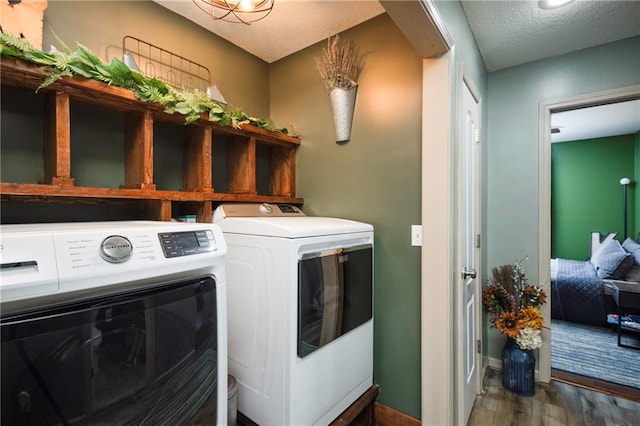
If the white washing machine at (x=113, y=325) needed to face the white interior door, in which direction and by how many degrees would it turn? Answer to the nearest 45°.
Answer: approximately 45° to its left

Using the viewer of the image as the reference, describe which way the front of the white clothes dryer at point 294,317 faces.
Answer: facing the viewer and to the right of the viewer

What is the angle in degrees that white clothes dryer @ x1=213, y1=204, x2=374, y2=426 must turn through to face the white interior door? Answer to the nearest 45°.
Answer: approximately 45° to its left

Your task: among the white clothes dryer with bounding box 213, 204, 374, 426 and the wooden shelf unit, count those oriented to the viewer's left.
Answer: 0

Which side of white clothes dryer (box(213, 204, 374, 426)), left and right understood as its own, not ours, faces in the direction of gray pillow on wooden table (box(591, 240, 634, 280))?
left

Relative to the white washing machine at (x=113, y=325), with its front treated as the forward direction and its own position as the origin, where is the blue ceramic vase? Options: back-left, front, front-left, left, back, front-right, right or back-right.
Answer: front-left

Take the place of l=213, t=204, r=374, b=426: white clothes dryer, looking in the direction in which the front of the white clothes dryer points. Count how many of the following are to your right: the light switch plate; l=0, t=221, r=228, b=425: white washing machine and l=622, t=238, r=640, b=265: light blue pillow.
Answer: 1

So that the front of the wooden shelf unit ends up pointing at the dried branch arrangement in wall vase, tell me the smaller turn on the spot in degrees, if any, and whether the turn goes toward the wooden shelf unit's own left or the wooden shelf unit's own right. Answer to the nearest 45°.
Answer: approximately 45° to the wooden shelf unit's own left
